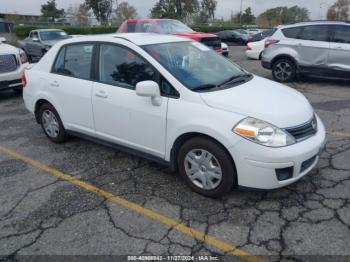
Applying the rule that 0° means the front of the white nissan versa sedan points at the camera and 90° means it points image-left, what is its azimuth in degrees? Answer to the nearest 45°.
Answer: approximately 315°

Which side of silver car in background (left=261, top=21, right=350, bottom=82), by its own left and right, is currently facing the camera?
right

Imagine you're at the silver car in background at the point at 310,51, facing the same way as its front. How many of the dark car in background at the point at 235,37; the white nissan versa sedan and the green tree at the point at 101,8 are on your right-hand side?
1

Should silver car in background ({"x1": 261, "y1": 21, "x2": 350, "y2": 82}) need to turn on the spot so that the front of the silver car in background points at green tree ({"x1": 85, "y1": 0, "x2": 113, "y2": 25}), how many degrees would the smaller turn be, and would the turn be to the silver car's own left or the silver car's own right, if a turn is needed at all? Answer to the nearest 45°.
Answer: approximately 135° to the silver car's own left

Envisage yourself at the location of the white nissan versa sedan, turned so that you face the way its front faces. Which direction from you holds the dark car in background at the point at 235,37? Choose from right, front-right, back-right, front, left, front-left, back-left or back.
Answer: back-left

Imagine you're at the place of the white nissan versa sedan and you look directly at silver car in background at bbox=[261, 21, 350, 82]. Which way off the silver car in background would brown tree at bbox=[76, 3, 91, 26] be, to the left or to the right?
left

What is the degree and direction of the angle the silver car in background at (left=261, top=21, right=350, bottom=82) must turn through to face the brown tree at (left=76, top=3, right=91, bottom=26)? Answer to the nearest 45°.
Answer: approximately 135° to its left

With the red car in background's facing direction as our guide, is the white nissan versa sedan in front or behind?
in front
